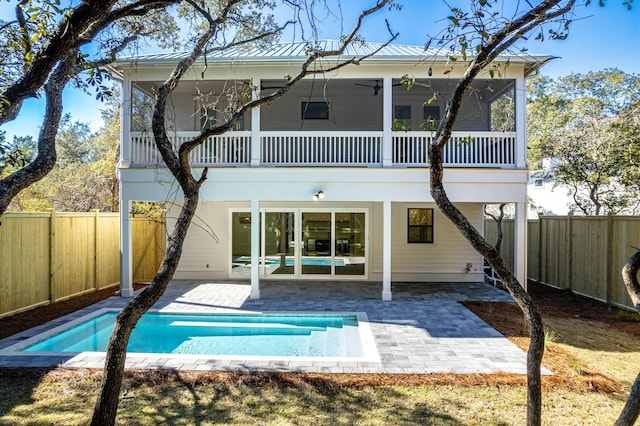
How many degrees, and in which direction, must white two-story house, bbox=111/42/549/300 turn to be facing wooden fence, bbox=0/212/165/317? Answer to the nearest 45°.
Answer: approximately 90° to its left

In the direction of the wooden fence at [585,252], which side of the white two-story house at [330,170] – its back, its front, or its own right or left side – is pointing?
right

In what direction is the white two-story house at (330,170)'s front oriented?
away from the camera
